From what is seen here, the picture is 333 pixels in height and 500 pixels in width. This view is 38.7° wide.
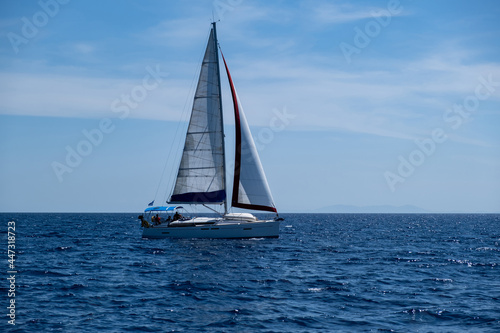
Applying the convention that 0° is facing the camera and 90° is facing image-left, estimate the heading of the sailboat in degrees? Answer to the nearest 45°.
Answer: approximately 270°
